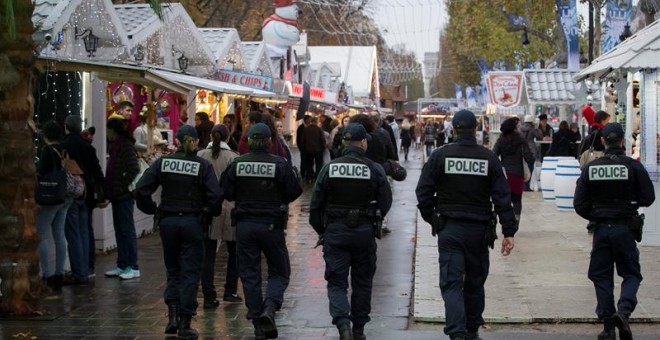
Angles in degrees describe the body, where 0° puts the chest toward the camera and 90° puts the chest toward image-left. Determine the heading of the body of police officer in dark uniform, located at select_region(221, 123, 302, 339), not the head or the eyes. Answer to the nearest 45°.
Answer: approximately 180°

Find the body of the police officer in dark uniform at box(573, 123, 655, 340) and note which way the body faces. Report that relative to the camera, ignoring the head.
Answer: away from the camera

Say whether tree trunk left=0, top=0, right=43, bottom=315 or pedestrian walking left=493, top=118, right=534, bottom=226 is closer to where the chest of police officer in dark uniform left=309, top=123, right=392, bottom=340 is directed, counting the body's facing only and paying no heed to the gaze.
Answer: the pedestrian walking

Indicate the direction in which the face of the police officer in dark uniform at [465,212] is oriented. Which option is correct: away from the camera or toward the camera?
away from the camera

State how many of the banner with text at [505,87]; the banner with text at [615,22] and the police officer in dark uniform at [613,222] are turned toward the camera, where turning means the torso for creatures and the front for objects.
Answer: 2

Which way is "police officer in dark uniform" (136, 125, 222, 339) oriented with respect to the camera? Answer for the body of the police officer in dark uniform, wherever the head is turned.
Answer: away from the camera

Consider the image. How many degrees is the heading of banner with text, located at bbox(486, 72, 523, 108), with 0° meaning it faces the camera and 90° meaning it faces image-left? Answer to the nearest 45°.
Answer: approximately 0°

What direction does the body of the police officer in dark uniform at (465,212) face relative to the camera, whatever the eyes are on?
away from the camera

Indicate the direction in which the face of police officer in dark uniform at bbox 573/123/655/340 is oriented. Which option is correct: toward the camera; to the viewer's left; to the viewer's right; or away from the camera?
away from the camera

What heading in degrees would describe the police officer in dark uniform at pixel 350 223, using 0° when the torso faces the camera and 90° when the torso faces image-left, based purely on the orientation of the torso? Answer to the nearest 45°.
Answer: approximately 180°

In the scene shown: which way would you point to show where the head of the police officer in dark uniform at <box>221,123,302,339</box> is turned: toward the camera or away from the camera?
away from the camera

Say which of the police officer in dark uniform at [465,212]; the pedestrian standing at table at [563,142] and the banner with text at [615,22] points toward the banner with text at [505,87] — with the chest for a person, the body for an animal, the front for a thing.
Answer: the police officer in dark uniform
